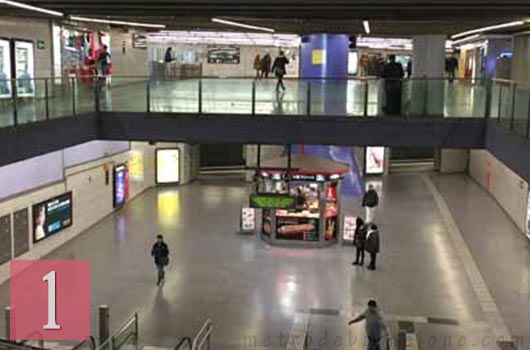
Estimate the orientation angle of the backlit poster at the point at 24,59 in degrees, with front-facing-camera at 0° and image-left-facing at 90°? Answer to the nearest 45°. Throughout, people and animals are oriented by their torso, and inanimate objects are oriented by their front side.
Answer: approximately 315°

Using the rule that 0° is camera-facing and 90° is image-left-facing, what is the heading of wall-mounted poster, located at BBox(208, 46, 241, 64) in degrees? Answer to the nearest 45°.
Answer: approximately 0°

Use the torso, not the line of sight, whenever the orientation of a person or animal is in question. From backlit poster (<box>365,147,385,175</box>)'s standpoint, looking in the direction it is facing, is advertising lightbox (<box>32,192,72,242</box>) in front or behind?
in front

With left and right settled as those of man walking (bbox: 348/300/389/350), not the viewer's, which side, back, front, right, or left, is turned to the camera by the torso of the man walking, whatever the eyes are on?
back

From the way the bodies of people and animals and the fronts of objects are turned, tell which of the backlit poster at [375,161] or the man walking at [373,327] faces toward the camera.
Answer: the backlit poster

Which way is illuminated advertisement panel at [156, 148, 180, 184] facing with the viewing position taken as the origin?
facing the viewer

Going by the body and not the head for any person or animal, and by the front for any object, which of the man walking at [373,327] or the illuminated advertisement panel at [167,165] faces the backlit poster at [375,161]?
the man walking

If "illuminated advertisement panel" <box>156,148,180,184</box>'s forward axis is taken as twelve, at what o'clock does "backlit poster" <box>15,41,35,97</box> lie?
The backlit poster is roughly at 1 o'clock from the illuminated advertisement panel.

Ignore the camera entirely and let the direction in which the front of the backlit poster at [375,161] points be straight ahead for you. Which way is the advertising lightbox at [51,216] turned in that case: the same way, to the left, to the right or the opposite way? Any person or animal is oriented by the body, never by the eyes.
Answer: to the left

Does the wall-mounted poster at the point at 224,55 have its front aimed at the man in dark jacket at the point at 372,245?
yes

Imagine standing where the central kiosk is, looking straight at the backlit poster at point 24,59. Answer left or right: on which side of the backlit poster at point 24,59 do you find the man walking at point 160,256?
left

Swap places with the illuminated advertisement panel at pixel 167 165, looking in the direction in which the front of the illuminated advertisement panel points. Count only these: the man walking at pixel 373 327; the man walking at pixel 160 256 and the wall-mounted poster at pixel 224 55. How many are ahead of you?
2

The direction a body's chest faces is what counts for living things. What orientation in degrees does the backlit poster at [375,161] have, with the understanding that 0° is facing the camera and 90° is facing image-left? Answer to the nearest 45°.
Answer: approximately 0°
